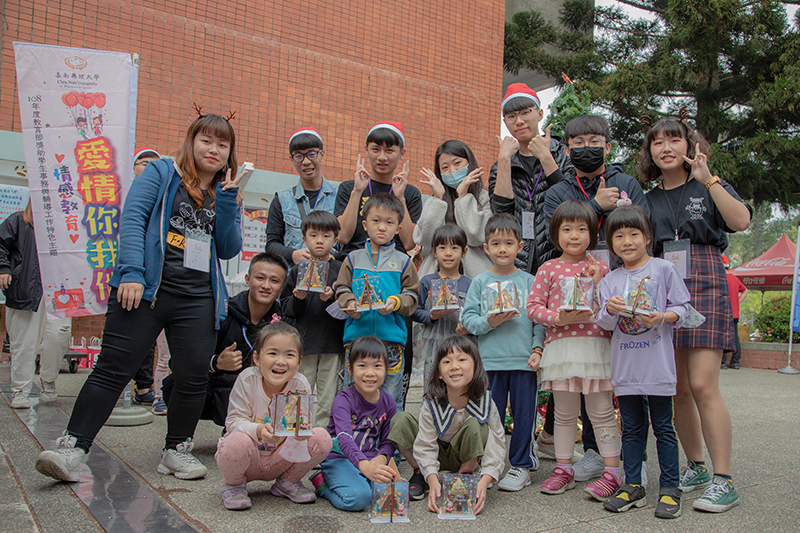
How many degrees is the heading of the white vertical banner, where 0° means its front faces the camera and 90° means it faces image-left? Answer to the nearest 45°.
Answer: approximately 0°

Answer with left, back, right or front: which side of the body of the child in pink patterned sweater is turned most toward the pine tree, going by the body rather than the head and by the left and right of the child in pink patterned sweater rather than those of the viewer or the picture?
back

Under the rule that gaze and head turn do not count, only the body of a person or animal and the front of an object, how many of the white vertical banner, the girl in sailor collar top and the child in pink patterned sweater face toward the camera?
3

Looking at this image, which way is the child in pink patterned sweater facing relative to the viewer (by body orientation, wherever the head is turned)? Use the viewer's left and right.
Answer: facing the viewer

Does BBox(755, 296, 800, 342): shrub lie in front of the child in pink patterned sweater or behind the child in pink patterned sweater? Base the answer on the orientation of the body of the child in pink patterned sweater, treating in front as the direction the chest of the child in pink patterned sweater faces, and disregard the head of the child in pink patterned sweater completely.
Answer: behind

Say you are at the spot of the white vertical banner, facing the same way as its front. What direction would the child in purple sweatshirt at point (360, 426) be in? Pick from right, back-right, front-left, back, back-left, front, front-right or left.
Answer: front-left

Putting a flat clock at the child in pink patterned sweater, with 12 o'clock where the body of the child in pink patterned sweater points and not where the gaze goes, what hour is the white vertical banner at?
The white vertical banner is roughly at 3 o'clock from the child in pink patterned sweater.

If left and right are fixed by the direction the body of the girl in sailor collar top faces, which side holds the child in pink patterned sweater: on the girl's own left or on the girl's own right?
on the girl's own left

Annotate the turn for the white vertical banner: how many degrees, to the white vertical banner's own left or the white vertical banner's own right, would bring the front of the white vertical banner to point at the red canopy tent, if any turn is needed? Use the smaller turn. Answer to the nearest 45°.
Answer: approximately 90° to the white vertical banner's own left
